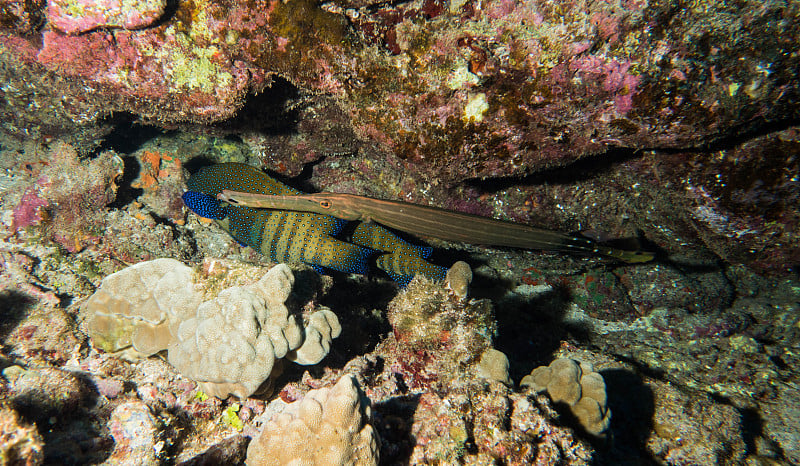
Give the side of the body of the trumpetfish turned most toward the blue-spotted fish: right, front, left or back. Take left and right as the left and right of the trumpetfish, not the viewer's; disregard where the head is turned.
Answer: front

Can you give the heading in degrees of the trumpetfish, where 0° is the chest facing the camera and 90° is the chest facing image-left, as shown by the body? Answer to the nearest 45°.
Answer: approximately 90°

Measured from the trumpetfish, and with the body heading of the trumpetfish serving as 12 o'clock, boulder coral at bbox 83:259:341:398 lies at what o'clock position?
The boulder coral is roughly at 11 o'clock from the trumpetfish.

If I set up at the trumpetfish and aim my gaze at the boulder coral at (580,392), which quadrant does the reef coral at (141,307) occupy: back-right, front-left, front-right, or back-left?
back-right

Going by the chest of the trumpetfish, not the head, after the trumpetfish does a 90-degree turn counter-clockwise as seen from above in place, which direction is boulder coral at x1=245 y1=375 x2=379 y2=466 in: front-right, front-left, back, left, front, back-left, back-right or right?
front

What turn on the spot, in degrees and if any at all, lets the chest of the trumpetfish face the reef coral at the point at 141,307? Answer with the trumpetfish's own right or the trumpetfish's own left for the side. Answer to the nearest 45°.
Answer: approximately 45° to the trumpetfish's own left
